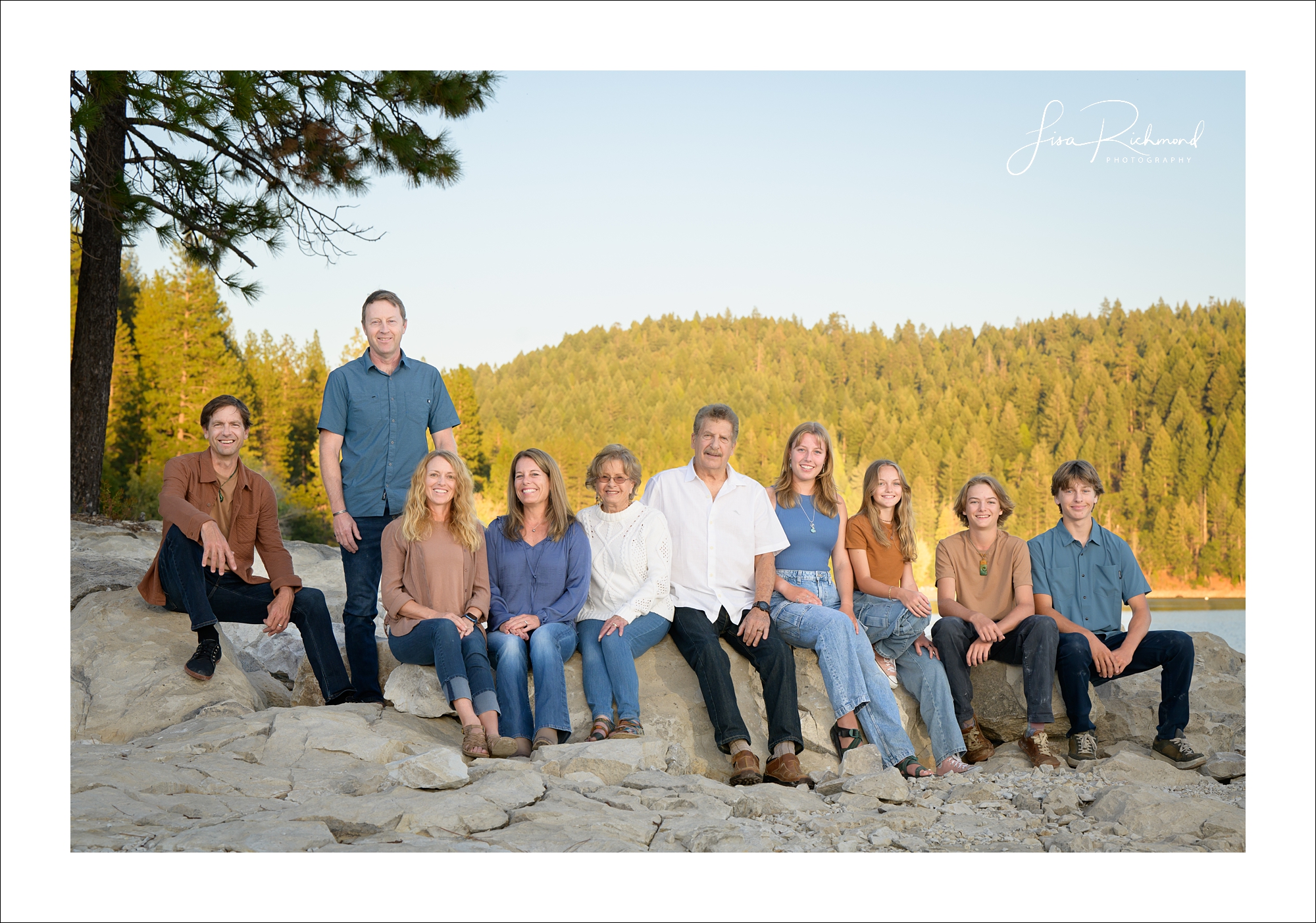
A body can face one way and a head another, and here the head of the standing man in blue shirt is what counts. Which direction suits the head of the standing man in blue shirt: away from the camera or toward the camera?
toward the camera

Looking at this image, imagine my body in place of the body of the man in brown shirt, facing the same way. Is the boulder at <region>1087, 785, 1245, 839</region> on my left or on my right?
on my left

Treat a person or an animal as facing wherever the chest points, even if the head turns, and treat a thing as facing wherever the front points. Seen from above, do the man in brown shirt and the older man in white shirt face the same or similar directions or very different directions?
same or similar directions

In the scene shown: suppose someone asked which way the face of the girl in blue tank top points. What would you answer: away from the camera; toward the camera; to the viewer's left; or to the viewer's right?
toward the camera

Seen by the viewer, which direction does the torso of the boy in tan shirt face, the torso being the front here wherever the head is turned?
toward the camera

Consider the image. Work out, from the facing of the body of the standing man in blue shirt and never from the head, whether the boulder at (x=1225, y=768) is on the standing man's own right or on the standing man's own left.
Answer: on the standing man's own left

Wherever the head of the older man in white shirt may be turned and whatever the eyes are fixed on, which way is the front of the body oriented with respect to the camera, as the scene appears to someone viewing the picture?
toward the camera

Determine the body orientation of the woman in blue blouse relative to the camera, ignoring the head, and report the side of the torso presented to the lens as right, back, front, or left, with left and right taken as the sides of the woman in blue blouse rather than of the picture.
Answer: front

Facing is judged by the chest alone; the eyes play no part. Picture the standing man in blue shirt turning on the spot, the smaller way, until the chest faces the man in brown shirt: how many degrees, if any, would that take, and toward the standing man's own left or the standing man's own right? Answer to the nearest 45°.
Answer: approximately 90° to the standing man's own right

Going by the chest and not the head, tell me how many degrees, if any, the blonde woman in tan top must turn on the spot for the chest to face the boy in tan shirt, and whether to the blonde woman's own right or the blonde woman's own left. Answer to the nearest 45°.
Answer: approximately 45° to the blonde woman's own left

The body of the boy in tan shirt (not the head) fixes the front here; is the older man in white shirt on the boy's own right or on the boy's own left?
on the boy's own right

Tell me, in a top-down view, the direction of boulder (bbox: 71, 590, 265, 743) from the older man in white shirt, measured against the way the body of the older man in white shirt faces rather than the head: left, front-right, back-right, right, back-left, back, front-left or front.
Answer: right

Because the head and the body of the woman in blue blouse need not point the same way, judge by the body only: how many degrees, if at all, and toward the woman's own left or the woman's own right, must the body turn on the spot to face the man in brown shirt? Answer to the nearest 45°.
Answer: approximately 90° to the woman's own right

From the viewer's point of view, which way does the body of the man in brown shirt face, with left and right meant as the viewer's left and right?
facing the viewer

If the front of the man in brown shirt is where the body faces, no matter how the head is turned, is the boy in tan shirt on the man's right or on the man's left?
on the man's left
